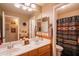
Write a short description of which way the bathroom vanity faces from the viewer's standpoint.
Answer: facing the viewer and to the right of the viewer
